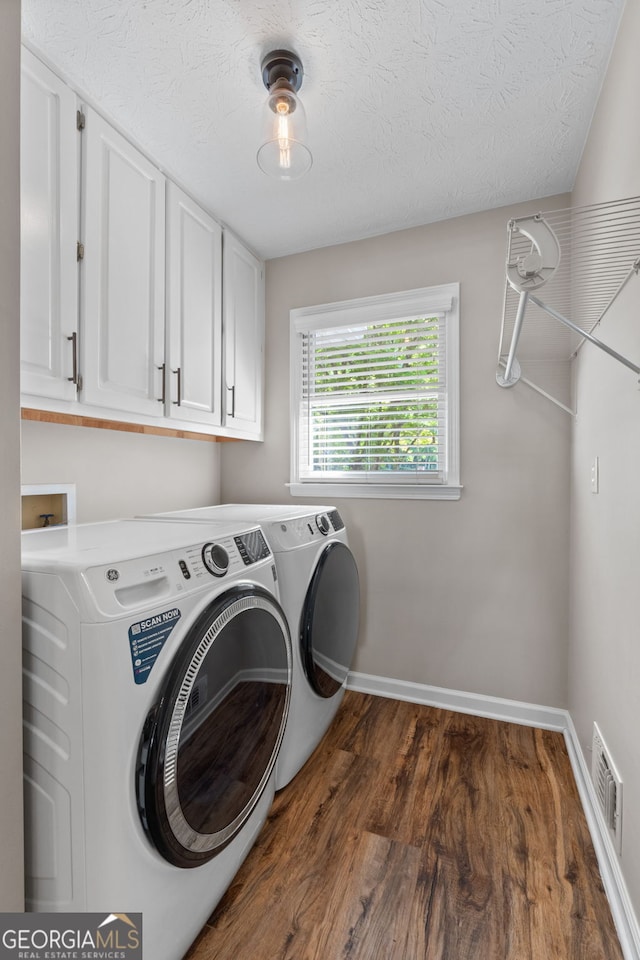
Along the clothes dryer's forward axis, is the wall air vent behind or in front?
in front

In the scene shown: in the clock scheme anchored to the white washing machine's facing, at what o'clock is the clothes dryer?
The clothes dryer is roughly at 9 o'clock from the white washing machine.

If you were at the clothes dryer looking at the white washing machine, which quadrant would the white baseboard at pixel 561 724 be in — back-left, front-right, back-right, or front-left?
back-left

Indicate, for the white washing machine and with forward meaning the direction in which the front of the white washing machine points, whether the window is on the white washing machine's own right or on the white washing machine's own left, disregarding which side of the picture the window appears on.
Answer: on the white washing machine's own left

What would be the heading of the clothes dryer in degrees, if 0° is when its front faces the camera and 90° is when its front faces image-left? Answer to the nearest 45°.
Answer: approximately 315°

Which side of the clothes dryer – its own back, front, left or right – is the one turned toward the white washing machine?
right

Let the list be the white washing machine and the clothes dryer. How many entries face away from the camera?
0
